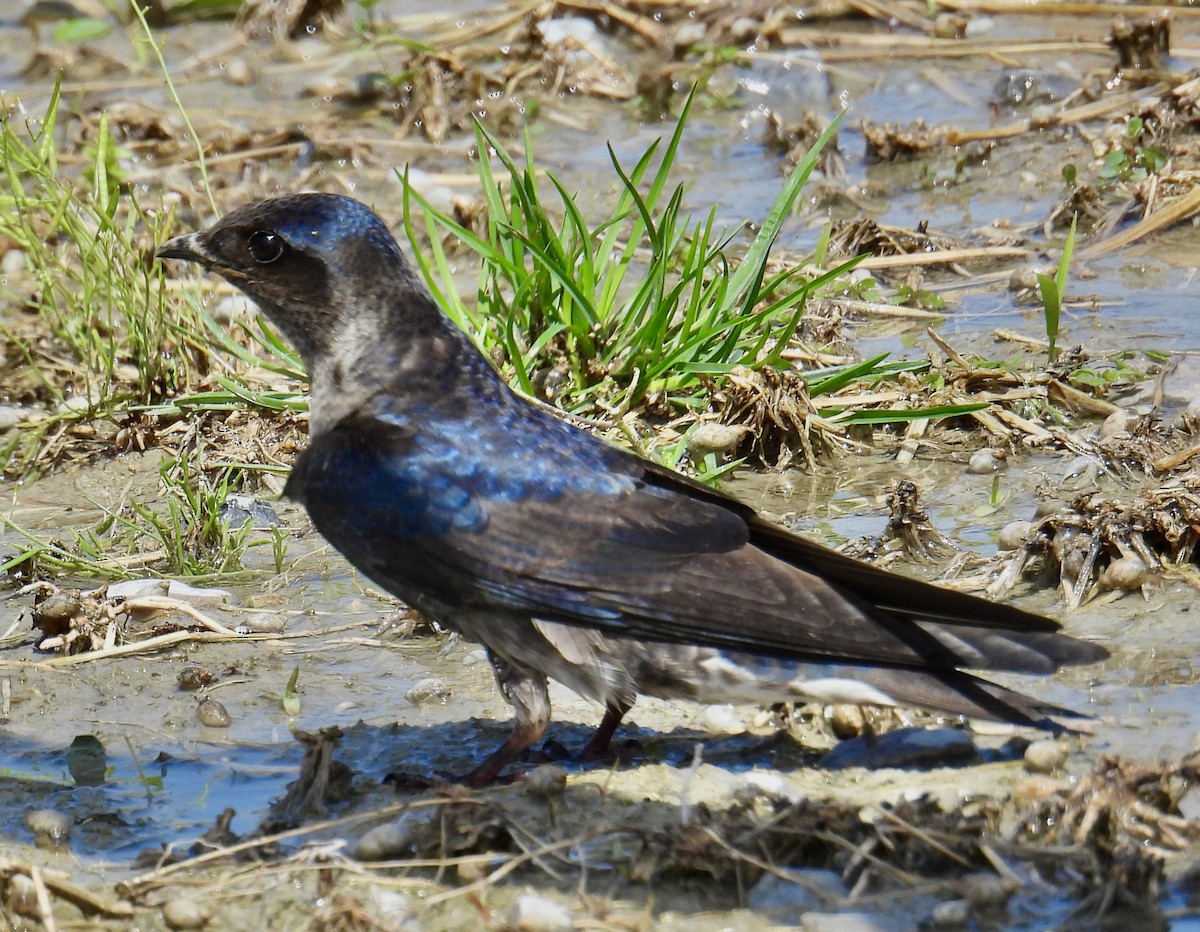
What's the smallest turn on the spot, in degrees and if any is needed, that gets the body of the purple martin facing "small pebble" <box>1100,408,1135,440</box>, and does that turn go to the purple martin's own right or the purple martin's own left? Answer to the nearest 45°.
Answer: approximately 135° to the purple martin's own right

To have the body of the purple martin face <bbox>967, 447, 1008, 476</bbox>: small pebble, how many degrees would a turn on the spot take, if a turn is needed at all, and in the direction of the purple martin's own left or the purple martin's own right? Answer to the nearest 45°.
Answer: approximately 135° to the purple martin's own right

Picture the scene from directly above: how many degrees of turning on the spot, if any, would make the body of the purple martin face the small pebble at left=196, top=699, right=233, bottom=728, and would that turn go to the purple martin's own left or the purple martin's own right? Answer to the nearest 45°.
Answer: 0° — it already faces it

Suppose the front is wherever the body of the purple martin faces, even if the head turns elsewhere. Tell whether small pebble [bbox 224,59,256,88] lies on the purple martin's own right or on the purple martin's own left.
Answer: on the purple martin's own right

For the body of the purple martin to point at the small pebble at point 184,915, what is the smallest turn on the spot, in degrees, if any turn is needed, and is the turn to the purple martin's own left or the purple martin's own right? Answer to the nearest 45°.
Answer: approximately 45° to the purple martin's own left

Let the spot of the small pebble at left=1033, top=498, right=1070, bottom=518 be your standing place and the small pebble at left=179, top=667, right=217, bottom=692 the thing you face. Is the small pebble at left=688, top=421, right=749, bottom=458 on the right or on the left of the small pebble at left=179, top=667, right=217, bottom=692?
right

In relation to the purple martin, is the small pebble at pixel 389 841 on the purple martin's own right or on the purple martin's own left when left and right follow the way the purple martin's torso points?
on the purple martin's own left

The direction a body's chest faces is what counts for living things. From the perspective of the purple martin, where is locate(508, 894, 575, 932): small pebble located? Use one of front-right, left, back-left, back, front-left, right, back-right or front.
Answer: left

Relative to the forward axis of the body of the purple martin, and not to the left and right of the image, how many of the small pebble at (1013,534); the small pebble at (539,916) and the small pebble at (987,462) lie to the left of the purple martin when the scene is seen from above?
1

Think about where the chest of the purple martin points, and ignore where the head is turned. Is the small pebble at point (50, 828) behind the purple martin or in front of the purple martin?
in front

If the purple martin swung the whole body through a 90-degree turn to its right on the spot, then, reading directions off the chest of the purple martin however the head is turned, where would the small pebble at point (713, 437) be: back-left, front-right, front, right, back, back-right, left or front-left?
front

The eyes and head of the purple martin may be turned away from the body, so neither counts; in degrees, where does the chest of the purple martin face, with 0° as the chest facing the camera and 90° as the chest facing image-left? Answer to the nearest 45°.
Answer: approximately 90°

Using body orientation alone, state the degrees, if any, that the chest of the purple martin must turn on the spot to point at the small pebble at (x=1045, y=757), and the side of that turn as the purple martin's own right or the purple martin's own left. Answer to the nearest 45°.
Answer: approximately 135° to the purple martin's own left

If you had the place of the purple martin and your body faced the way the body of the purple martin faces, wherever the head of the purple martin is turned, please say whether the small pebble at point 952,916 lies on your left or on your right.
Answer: on your left

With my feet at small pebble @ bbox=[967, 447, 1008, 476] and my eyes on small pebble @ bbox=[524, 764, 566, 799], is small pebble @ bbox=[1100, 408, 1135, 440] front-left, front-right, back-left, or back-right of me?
back-left
